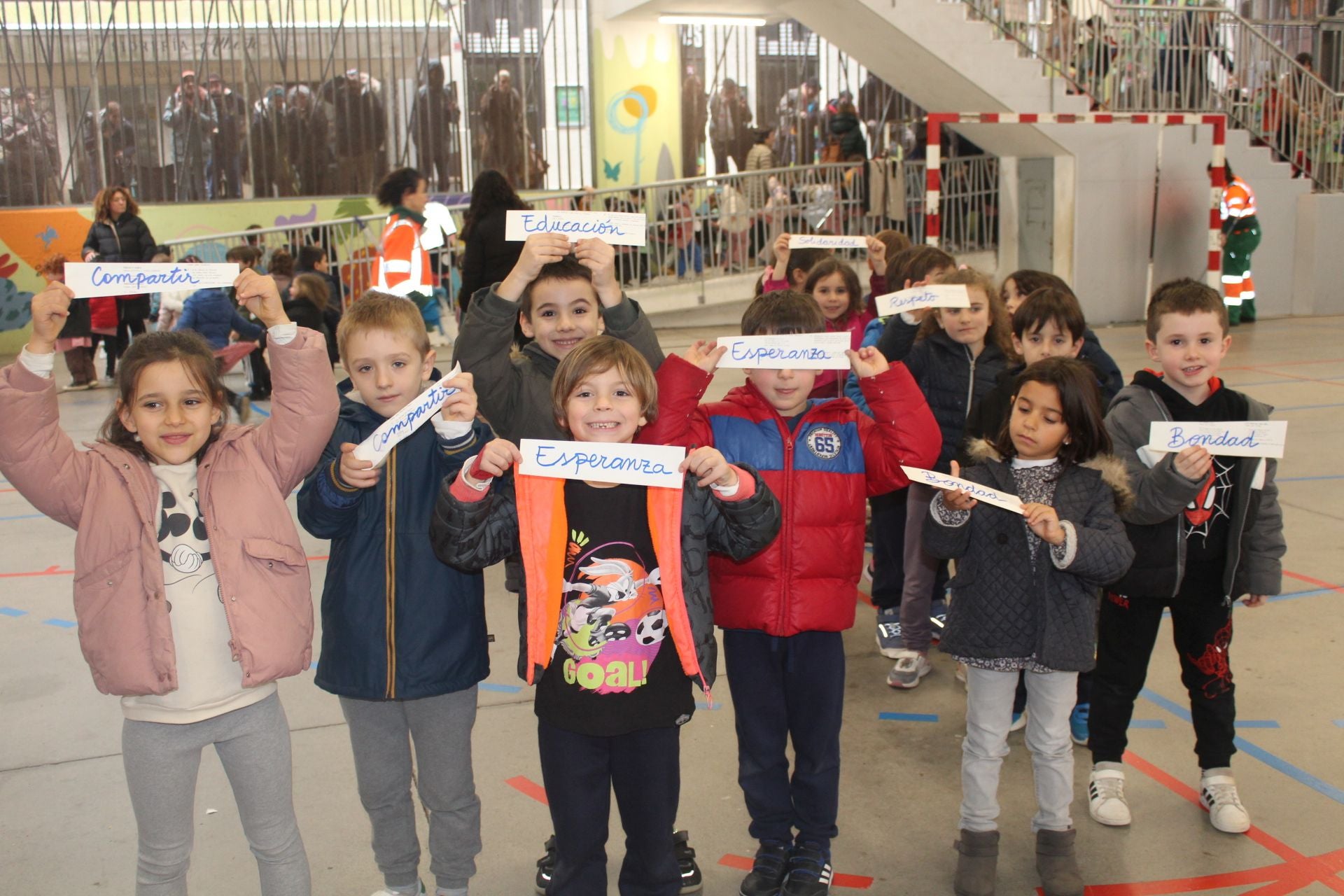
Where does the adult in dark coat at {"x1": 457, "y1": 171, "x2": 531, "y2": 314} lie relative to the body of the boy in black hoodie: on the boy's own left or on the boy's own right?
on the boy's own right

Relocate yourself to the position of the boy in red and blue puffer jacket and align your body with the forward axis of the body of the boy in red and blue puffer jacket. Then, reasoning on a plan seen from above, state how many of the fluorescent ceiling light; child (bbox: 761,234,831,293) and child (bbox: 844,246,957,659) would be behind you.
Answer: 3

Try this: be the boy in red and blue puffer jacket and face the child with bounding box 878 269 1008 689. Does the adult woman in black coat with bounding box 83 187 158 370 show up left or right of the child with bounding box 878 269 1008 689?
left

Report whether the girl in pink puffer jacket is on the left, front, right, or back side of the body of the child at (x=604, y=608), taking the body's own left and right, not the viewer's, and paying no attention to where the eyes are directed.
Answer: right

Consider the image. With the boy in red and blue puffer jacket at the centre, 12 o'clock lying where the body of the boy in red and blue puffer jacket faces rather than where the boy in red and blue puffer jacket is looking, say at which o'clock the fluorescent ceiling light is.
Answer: The fluorescent ceiling light is roughly at 6 o'clock from the boy in red and blue puffer jacket.
